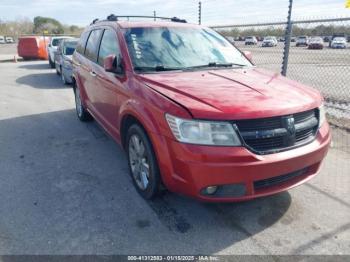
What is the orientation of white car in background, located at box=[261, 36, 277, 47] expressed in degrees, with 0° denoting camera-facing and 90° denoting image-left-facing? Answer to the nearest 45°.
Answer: approximately 45°

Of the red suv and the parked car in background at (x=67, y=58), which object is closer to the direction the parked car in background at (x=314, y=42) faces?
the red suv

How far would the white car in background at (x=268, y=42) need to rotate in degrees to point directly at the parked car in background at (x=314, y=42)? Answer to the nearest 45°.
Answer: approximately 90° to its left

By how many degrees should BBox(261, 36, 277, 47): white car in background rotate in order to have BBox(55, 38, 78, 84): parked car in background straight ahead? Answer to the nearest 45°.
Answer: approximately 45° to its right

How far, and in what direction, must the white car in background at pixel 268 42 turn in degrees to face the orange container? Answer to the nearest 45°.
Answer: approximately 90° to its right

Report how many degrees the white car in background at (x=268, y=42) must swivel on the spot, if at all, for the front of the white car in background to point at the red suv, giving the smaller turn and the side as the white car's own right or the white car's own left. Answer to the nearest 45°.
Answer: approximately 45° to the white car's own left

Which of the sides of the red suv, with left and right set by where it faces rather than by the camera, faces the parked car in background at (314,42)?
left

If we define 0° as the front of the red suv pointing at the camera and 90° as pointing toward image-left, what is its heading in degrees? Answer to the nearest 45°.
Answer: approximately 315°

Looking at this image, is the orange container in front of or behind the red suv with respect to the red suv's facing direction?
behind

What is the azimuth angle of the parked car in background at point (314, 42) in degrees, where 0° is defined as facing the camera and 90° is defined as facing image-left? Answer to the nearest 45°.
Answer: approximately 0°
